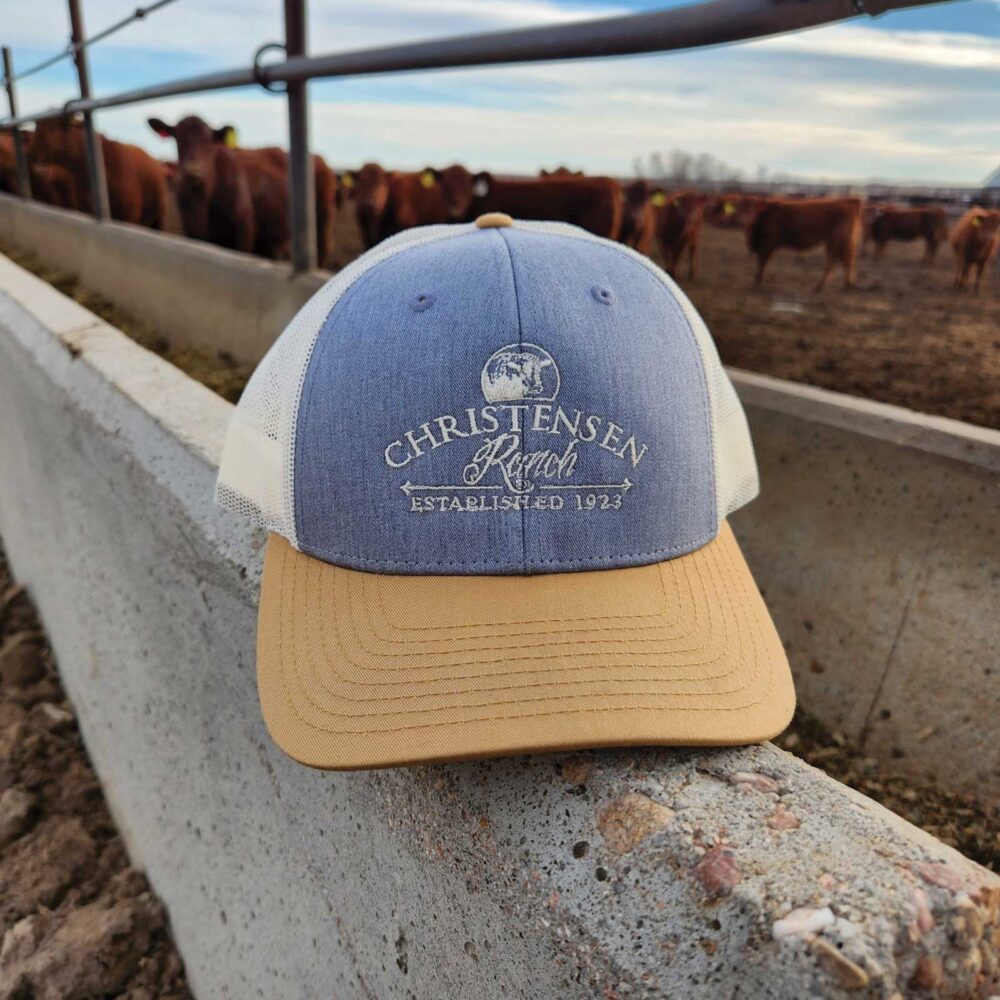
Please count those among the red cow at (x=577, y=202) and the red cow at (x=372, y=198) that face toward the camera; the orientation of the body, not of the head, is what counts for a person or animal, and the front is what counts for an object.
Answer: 1

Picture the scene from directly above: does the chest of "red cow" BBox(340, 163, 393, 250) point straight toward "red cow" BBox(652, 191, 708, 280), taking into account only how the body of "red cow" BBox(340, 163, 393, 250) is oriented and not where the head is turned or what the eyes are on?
no

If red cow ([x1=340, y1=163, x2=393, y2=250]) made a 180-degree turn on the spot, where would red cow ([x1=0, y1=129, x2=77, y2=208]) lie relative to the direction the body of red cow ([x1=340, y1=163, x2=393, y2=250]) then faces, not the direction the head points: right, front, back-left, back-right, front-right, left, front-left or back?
left

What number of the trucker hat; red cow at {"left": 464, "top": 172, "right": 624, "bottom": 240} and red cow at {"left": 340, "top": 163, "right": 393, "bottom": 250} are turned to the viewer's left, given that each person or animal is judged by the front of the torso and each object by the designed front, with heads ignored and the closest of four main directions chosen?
1

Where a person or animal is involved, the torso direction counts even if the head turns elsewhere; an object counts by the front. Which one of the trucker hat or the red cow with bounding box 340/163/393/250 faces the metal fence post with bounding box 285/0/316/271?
the red cow

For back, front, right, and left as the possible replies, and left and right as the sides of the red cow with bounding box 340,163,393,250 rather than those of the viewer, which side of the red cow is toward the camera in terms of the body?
front

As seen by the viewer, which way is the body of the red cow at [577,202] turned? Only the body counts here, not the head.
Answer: to the viewer's left

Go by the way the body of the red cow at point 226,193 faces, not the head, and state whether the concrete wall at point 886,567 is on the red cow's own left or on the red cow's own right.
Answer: on the red cow's own left

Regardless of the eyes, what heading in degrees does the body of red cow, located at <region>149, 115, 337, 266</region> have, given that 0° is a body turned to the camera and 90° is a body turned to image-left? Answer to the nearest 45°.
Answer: approximately 45°

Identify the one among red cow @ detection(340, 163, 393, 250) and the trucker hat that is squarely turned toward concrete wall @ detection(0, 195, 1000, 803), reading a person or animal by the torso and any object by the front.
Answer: the red cow

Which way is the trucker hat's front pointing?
toward the camera

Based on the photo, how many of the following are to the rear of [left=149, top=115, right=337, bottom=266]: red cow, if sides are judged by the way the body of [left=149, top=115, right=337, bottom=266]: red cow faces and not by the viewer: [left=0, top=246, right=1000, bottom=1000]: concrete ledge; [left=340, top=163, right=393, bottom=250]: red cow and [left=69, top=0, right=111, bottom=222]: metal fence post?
1

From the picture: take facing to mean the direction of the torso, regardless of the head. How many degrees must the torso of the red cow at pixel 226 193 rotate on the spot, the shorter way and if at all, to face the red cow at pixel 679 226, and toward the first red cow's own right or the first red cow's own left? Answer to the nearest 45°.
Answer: approximately 135° to the first red cow's own left

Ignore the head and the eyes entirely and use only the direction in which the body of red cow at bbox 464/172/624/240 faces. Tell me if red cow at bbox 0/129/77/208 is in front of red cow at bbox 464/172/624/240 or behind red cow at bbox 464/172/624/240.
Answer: in front
